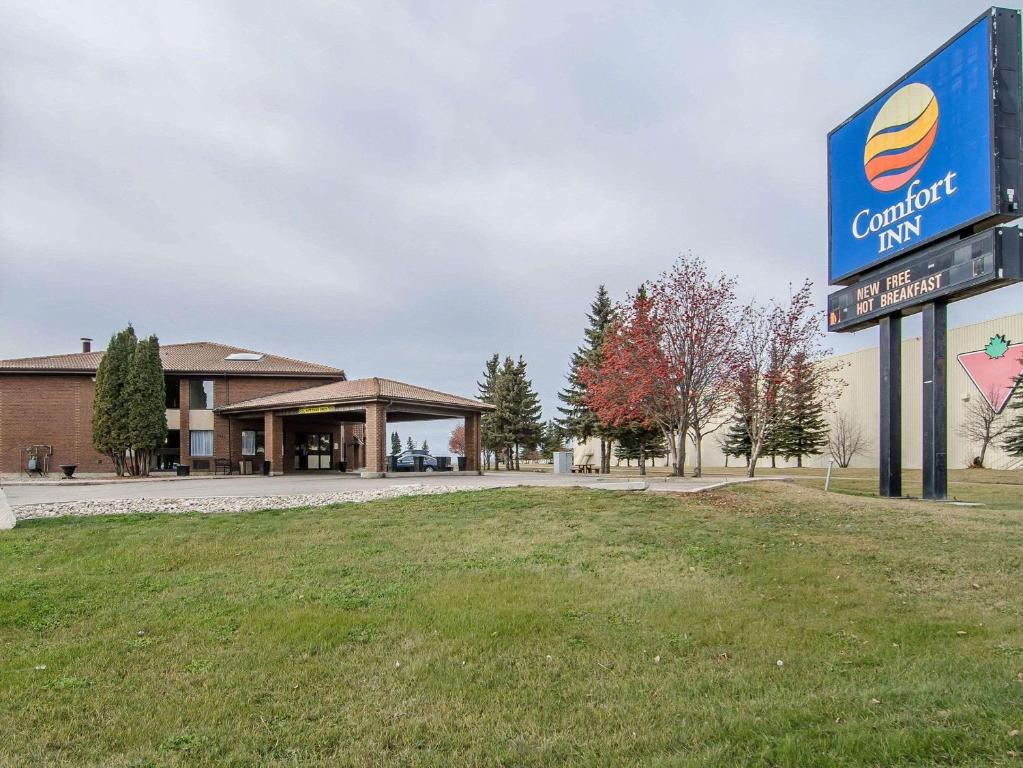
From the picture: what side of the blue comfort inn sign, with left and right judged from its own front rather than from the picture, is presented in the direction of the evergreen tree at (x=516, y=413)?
right

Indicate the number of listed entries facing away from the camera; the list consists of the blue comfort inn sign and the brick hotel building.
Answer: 0

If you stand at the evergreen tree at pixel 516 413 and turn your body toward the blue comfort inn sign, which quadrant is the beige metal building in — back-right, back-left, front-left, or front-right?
front-left

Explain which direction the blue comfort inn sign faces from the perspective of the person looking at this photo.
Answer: facing the viewer and to the left of the viewer

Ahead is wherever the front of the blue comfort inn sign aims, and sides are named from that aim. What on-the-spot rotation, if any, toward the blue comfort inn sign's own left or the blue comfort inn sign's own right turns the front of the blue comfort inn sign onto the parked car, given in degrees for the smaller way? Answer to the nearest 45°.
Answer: approximately 90° to the blue comfort inn sign's own right

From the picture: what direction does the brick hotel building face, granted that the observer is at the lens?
facing the viewer and to the right of the viewer

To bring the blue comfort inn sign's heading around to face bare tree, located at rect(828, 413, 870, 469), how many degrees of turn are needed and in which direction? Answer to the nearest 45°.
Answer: approximately 135° to its right

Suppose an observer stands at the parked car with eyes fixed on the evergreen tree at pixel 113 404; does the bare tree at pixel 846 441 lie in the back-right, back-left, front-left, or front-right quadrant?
back-left

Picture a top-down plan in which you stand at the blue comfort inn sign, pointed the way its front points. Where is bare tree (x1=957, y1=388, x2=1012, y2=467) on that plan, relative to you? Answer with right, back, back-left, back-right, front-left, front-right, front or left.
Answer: back-right
